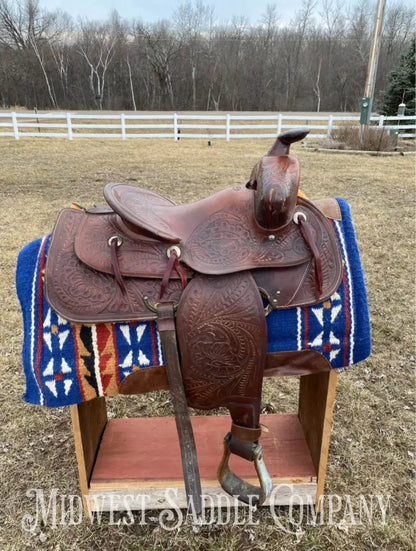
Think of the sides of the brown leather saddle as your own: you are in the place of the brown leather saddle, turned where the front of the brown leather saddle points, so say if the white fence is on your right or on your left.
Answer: on your left

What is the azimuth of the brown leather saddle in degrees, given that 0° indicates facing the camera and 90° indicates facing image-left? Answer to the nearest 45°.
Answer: approximately 270°

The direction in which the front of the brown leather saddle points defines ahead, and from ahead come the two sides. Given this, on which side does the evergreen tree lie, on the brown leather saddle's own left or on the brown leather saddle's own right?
on the brown leather saddle's own left
